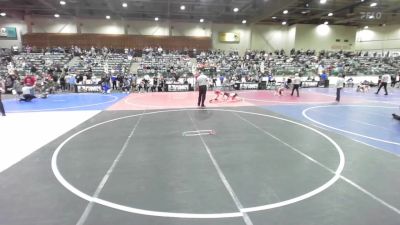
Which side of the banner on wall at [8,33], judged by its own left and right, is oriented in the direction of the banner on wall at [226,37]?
left

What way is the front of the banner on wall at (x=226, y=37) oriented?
toward the camera

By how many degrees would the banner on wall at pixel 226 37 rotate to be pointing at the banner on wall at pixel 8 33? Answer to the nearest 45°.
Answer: approximately 90° to its right

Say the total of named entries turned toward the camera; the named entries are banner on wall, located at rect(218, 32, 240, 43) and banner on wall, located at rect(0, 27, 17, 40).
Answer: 2
